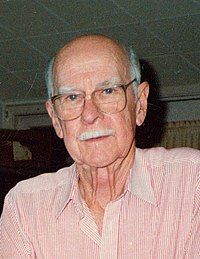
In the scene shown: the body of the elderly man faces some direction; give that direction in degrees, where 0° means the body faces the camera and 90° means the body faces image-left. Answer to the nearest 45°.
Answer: approximately 0°
